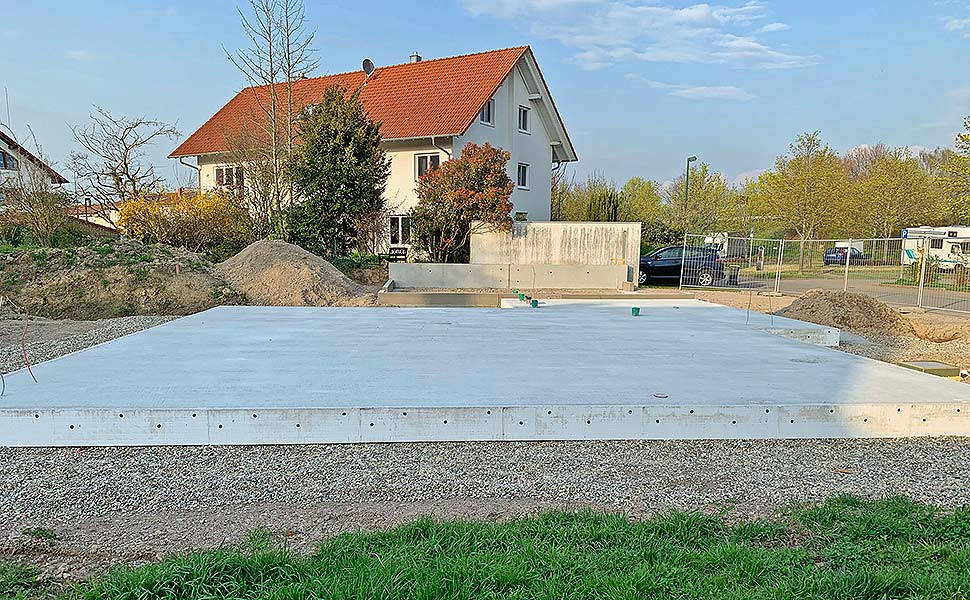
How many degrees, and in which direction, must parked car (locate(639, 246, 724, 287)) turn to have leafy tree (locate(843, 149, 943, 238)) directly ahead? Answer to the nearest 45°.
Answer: approximately 135° to its right

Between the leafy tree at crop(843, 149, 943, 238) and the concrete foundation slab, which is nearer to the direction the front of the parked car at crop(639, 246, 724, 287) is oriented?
the concrete foundation slab

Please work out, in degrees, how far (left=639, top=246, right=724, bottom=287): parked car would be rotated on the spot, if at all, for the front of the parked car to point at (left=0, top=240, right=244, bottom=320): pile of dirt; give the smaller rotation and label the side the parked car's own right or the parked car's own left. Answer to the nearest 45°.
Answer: approximately 45° to the parked car's own left

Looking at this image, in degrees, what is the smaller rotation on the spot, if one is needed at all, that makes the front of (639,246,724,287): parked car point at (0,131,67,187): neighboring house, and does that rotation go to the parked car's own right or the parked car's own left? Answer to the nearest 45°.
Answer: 0° — it already faces it

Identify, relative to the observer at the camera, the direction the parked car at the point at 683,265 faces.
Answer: facing to the left of the viewer

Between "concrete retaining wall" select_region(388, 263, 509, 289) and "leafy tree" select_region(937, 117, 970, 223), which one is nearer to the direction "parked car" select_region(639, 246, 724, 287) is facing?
the concrete retaining wall
